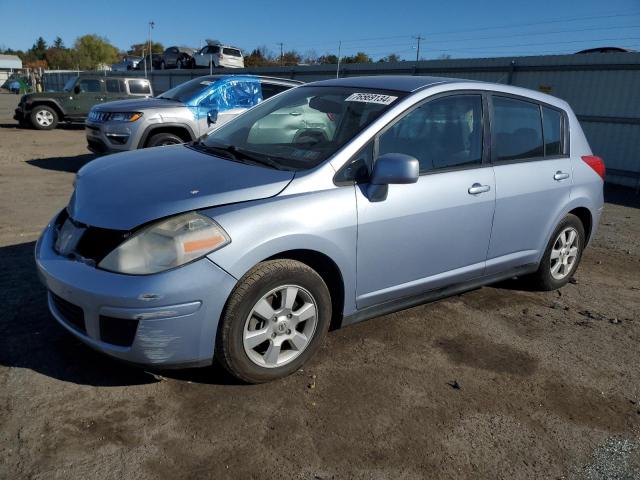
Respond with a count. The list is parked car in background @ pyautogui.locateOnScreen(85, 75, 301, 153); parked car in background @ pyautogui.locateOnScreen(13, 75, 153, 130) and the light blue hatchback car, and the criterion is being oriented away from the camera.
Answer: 0

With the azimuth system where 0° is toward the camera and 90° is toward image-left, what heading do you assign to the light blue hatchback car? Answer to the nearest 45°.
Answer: approximately 45°

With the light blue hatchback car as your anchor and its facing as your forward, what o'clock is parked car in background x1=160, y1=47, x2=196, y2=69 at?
The parked car in background is roughly at 4 o'clock from the light blue hatchback car.

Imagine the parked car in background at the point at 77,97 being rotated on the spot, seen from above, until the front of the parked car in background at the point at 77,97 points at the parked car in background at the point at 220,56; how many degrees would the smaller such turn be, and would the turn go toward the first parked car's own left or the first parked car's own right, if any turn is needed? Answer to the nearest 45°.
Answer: approximately 135° to the first parked car's own right

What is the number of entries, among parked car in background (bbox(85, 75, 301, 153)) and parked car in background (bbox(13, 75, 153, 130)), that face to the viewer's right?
0

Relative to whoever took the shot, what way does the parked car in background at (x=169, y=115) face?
facing the viewer and to the left of the viewer

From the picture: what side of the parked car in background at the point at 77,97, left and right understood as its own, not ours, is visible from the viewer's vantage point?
left

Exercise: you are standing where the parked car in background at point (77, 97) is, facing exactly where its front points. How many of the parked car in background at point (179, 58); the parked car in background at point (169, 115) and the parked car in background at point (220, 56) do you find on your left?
1

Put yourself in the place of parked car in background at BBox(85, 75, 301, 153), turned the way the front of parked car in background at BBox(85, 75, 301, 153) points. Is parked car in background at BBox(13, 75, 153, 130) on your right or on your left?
on your right

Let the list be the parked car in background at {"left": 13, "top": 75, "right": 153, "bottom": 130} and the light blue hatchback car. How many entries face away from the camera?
0

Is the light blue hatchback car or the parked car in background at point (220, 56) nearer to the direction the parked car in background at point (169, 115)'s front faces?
the light blue hatchback car

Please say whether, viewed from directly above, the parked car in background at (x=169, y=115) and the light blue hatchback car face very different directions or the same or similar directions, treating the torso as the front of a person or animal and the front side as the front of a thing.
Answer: same or similar directions

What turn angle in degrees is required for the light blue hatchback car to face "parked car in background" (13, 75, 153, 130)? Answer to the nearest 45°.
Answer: approximately 90° to its right

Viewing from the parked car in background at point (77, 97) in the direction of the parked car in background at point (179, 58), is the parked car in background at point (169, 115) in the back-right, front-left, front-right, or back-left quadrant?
back-right

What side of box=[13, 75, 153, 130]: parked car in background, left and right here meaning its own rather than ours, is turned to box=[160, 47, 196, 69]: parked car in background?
right
